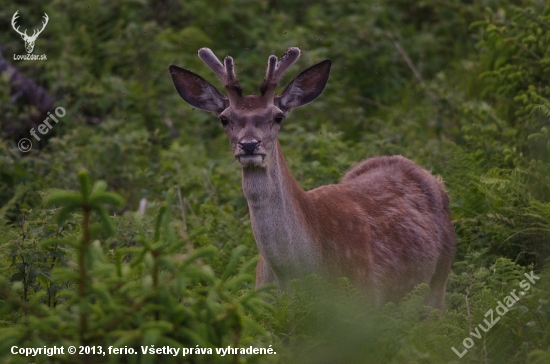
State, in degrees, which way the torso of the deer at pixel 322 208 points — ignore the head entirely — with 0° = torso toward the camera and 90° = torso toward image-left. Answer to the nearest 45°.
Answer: approximately 45°
